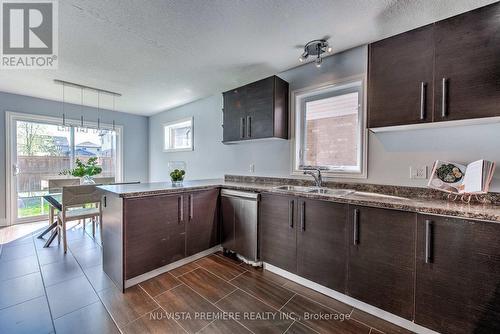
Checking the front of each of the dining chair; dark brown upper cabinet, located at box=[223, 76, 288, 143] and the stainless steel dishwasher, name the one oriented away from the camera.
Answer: the dining chair

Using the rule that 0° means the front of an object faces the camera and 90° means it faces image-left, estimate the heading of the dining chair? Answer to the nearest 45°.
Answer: approximately 180°

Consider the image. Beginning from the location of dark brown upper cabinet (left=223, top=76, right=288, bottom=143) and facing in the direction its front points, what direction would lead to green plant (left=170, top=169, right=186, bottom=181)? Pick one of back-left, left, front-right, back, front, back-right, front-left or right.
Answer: front-right

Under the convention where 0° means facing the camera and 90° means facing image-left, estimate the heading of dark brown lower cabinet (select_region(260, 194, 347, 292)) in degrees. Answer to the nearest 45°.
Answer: approximately 45°

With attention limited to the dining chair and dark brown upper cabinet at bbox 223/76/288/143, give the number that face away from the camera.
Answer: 1

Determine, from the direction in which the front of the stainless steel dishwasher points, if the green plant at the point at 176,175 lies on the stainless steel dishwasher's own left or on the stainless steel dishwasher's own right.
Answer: on the stainless steel dishwasher's own right

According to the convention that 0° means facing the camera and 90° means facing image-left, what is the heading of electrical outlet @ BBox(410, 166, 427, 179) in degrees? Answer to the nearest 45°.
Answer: approximately 0°
